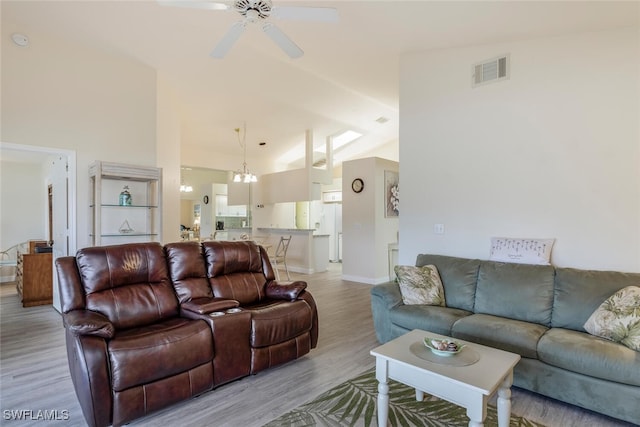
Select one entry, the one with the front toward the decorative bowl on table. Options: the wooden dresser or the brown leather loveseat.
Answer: the brown leather loveseat

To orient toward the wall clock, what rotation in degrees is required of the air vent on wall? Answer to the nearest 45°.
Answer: approximately 90° to its right

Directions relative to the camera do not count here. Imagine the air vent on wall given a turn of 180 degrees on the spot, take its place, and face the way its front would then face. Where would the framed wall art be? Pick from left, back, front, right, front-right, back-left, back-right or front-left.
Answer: left

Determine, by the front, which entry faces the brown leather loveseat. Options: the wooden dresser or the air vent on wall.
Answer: the air vent on wall

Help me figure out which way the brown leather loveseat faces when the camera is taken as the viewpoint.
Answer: facing the viewer and to the right of the viewer

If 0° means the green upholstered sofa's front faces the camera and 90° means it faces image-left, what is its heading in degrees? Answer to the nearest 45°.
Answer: approximately 45°

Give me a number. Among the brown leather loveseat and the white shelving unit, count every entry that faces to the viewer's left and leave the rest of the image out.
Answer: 0

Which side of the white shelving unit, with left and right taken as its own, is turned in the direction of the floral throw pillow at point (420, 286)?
front

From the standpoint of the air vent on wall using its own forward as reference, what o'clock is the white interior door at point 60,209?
The white interior door is roughly at 1 o'clock from the air vent on wall.

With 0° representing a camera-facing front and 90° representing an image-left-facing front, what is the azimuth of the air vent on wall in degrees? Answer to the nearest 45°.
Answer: approximately 45°

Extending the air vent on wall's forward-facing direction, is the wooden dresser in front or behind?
in front

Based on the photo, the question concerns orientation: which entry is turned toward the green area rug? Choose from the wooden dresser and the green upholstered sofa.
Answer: the green upholstered sofa
